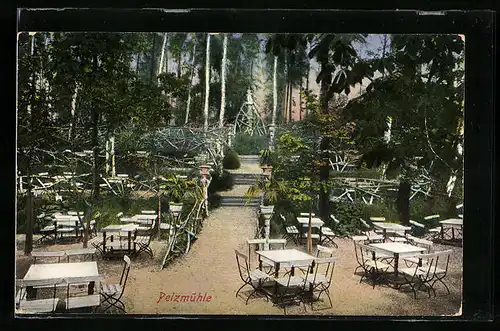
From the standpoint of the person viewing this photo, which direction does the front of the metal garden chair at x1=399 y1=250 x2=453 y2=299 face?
facing away from the viewer and to the left of the viewer

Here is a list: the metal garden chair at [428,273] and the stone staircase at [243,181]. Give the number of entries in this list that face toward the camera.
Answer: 1

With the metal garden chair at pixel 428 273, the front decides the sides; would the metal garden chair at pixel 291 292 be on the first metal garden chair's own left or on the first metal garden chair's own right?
on the first metal garden chair's own left

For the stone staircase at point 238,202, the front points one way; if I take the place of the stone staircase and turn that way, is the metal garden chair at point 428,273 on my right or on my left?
on my left

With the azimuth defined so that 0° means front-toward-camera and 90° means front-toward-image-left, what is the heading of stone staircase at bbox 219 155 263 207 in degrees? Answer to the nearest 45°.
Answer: approximately 0°

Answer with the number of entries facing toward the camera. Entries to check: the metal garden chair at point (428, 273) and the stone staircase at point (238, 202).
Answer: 1

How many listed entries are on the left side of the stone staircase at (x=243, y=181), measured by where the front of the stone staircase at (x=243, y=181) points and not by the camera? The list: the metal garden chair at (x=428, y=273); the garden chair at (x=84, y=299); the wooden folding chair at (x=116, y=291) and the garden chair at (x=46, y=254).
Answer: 1
